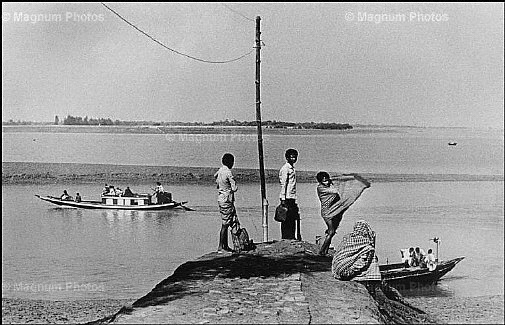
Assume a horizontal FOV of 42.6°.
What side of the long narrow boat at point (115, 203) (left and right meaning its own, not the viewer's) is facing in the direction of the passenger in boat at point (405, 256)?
back

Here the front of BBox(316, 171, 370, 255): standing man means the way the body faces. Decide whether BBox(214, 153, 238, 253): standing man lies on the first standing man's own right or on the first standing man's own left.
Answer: on the first standing man's own right

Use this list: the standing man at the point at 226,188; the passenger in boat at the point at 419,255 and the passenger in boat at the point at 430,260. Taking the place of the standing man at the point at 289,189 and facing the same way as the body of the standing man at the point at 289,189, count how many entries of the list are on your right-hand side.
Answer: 1

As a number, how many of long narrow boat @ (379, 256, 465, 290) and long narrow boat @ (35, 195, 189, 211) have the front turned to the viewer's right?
1

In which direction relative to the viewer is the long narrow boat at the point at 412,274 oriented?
to the viewer's right

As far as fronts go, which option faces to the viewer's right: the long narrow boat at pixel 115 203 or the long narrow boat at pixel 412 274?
the long narrow boat at pixel 412 274

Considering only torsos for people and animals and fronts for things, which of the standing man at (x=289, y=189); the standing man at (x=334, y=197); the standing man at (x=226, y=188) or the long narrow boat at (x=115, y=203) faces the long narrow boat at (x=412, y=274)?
the standing man at (x=226, y=188)

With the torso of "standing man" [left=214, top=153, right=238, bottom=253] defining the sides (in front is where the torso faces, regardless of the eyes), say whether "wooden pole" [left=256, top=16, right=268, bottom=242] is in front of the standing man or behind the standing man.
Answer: in front

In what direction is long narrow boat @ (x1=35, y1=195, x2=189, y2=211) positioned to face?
to the viewer's left
